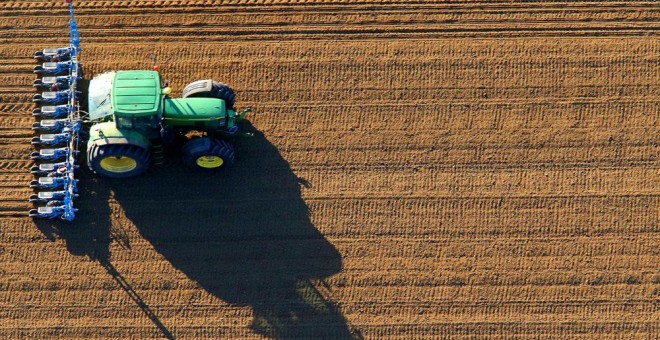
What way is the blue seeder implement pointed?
to the viewer's right

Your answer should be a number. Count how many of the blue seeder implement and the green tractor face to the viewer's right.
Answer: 2

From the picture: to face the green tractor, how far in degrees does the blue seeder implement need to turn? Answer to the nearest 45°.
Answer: approximately 45° to its right

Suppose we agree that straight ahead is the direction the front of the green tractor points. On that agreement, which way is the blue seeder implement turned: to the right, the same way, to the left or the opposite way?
the same way

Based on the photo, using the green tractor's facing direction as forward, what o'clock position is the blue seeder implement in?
The blue seeder implement is roughly at 7 o'clock from the green tractor.

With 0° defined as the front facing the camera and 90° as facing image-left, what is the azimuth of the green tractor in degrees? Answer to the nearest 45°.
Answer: approximately 270°
